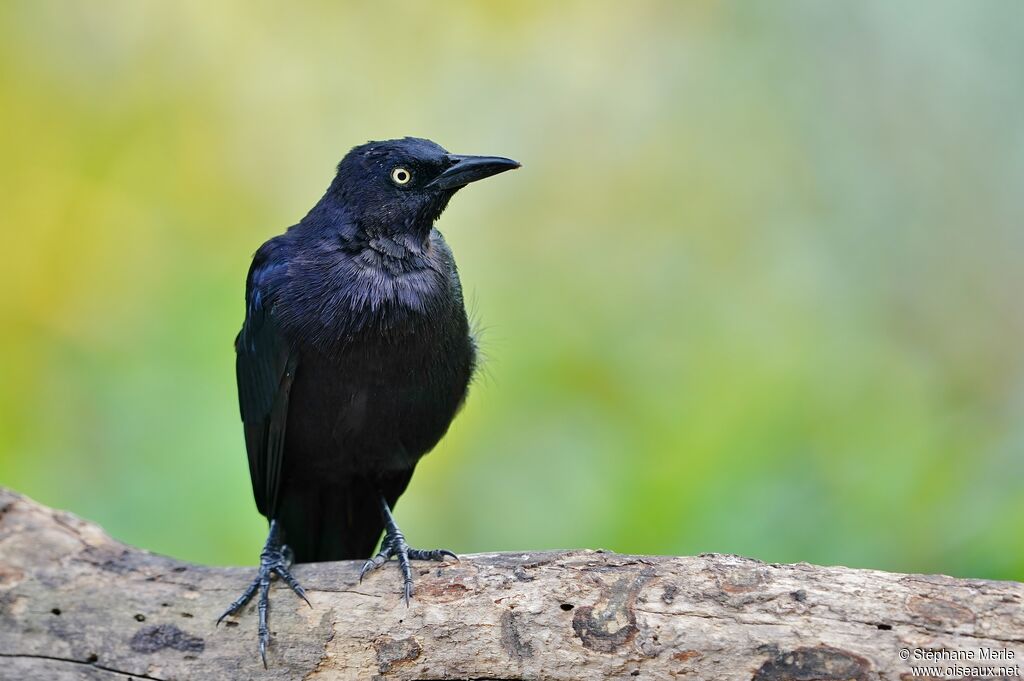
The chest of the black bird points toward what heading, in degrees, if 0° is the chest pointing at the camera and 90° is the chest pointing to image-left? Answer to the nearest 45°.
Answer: approximately 315°
